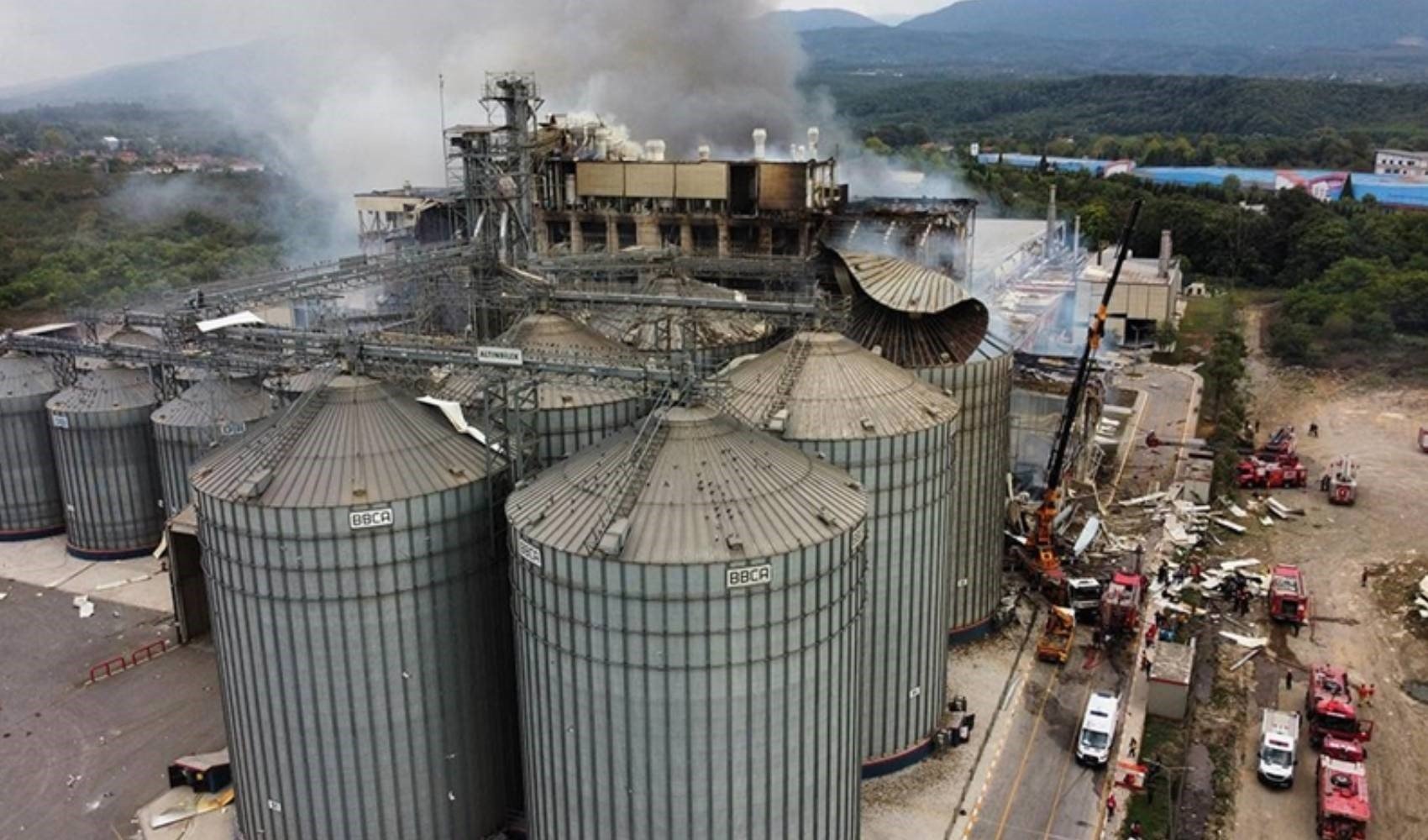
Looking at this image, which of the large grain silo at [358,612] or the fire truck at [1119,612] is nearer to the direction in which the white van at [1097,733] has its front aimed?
the large grain silo

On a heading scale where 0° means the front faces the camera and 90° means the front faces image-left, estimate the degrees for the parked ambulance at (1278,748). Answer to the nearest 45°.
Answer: approximately 0°

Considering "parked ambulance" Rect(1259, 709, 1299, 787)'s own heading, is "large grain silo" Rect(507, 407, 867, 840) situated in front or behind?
in front
